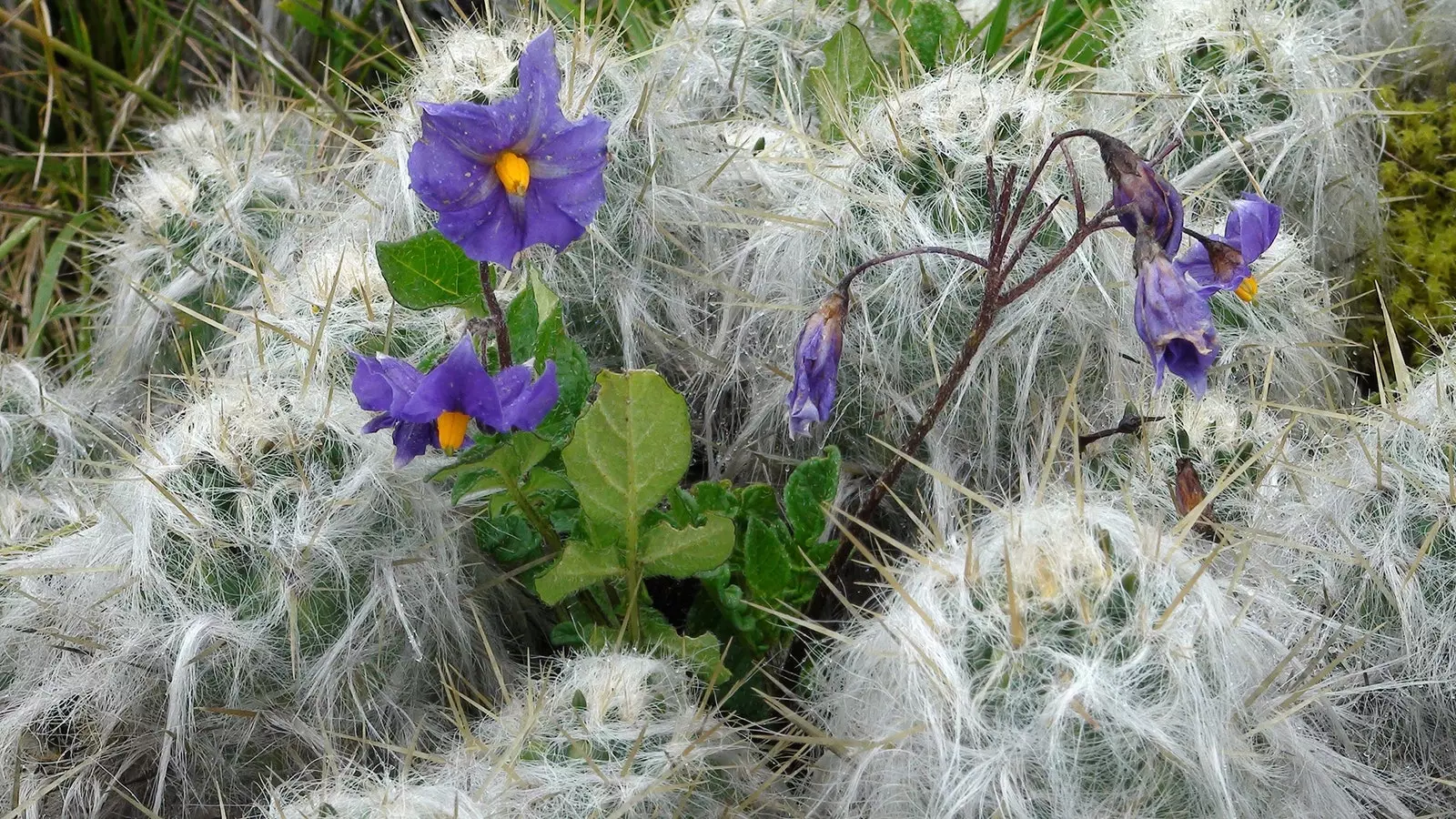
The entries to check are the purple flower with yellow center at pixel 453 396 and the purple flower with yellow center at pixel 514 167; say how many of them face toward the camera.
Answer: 2

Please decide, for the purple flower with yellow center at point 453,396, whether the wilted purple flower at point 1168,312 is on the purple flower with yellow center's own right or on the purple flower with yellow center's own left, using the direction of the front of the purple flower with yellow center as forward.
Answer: on the purple flower with yellow center's own left

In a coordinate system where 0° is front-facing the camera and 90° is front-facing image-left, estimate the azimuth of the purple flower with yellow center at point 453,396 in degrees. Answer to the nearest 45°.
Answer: approximately 0°
